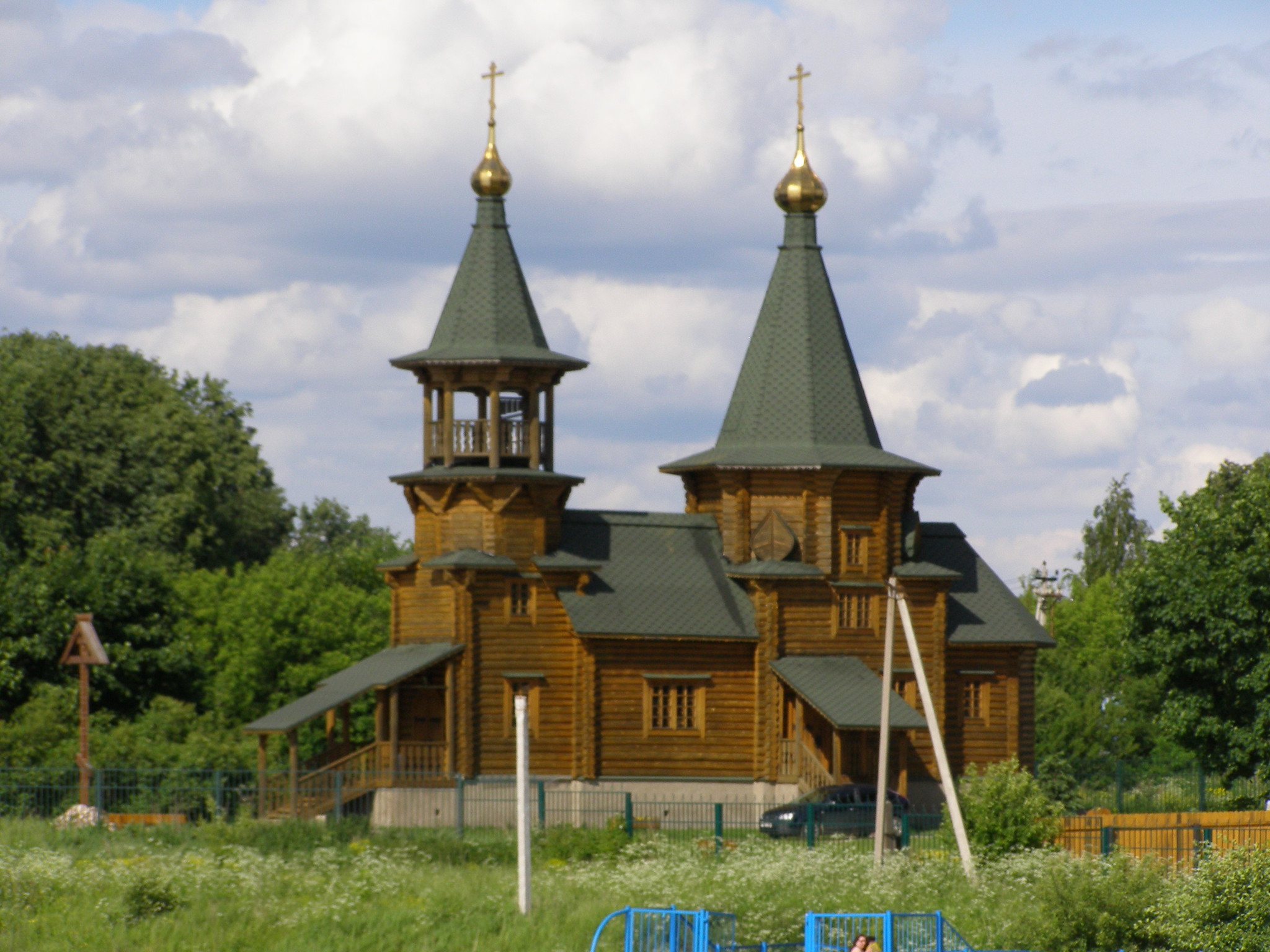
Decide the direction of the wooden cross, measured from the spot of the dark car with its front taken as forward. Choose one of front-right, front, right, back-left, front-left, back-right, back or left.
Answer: front-right

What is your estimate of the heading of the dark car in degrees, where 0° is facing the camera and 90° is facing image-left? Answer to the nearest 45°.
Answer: approximately 45°

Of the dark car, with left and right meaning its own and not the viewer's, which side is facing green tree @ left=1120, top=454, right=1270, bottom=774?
back

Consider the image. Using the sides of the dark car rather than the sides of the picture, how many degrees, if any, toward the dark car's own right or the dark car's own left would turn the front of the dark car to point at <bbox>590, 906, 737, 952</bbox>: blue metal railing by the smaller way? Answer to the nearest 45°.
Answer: approximately 45° to the dark car's own left

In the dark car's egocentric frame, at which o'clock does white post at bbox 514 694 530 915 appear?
The white post is roughly at 11 o'clock from the dark car.

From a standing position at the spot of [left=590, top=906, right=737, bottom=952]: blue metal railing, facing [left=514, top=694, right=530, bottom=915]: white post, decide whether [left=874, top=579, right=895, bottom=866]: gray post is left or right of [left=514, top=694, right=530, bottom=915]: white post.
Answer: right

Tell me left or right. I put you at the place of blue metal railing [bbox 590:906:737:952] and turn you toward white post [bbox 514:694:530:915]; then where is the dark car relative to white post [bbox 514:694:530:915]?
right
